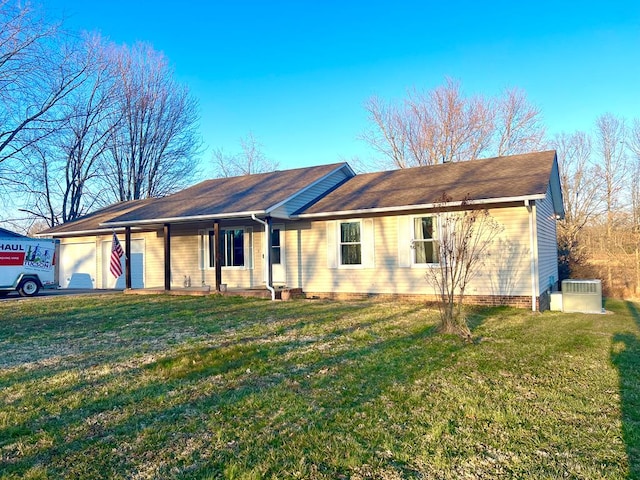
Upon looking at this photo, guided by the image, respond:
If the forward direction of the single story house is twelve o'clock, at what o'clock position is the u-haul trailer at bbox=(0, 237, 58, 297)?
The u-haul trailer is roughly at 2 o'clock from the single story house.

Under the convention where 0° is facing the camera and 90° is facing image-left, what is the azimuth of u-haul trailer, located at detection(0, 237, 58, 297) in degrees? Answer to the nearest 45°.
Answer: approximately 90°

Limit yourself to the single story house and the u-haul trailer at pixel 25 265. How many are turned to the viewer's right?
0

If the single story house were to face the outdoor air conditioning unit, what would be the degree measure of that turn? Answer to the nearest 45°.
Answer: approximately 135° to its left

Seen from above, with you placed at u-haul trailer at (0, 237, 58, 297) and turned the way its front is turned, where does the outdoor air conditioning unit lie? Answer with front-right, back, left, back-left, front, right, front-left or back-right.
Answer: back-left
